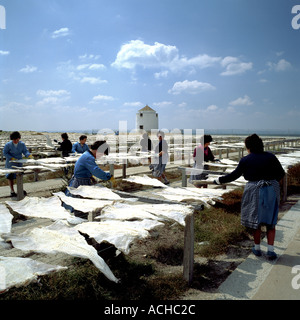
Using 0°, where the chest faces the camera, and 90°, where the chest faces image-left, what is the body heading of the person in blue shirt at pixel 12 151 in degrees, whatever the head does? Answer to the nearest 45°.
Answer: approximately 315°
